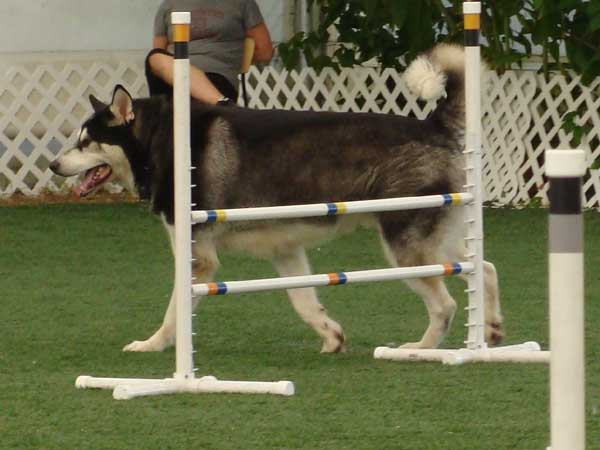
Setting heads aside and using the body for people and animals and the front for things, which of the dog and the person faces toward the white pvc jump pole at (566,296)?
the person

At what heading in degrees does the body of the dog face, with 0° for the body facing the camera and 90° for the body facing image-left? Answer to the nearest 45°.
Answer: approximately 90°

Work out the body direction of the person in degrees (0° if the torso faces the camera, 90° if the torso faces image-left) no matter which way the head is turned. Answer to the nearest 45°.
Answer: approximately 0°

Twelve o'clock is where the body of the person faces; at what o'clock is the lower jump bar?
The lower jump bar is roughly at 12 o'clock from the person.

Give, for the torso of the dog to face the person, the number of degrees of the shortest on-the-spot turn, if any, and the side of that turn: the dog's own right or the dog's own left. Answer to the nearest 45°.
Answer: approximately 90° to the dog's own right

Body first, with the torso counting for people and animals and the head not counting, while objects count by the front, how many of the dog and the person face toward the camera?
1

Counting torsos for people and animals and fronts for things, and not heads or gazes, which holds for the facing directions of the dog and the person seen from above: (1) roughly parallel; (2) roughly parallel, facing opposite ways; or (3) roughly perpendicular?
roughly perpendicular

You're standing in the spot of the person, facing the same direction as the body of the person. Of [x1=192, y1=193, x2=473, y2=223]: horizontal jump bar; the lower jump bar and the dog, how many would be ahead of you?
3

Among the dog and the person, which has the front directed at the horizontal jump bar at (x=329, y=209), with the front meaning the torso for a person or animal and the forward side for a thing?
the person

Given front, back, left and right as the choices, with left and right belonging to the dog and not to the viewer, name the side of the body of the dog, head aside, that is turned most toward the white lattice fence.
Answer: right
